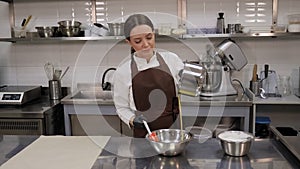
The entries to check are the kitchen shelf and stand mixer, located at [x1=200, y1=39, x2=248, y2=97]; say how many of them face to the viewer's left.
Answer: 1

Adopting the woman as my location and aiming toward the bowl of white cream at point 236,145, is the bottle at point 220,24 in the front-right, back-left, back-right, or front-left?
back-left

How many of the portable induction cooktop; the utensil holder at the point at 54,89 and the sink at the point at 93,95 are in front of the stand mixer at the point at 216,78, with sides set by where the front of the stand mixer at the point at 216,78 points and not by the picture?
3

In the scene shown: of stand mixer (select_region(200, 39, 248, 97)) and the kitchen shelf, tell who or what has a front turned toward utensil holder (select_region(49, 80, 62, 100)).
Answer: the stand mixer

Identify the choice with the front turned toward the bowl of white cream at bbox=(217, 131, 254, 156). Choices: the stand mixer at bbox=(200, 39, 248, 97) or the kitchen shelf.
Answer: the kitchen shelf

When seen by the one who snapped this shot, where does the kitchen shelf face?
facing the viewer

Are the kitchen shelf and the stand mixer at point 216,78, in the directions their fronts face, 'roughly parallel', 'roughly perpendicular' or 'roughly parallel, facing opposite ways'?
roughly perpendicular

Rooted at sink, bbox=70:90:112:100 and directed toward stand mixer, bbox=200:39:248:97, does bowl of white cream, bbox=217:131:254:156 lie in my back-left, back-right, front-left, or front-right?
front-right

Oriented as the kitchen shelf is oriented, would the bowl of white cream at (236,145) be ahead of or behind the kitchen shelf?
ahead

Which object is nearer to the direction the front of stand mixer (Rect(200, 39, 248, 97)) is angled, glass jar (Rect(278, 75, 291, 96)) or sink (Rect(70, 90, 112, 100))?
the sink

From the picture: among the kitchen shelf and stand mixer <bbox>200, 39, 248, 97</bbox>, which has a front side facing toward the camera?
the kitchen shelf

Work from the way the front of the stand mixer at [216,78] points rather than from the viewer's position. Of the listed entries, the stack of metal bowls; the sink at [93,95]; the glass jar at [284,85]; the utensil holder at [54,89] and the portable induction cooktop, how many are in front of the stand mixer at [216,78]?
4

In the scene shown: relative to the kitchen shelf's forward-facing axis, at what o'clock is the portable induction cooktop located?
The portable induction cooktop is roughly at 3 o'clock from the kitchen shelf.

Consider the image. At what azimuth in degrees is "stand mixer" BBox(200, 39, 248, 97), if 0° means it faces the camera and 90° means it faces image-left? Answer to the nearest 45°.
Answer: approximately 90°

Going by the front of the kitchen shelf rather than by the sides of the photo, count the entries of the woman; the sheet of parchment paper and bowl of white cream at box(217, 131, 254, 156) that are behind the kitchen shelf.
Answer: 0

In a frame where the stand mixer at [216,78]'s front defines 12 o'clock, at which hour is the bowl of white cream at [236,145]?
The bowl of white cream is roughly at 9 o'clock from the stand mixer.

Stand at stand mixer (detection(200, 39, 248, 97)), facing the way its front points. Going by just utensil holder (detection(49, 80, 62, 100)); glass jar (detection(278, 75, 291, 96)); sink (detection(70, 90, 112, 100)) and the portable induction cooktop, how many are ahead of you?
3
